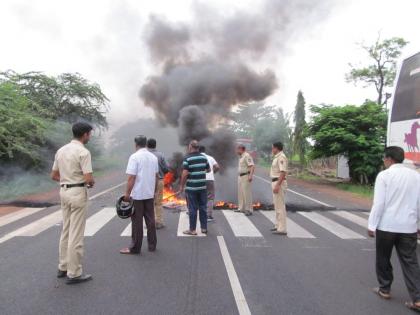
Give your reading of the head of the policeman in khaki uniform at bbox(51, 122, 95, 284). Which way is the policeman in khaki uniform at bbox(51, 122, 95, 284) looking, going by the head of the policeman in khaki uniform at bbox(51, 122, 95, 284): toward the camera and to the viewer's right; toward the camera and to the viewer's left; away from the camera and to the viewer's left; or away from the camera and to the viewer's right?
away from the camera and to the viewer's right

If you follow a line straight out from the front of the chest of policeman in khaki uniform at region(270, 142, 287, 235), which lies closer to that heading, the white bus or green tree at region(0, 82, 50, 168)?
the green tree

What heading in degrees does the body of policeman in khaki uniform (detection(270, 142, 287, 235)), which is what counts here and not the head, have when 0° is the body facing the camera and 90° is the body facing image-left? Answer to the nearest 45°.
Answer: approximately 90°

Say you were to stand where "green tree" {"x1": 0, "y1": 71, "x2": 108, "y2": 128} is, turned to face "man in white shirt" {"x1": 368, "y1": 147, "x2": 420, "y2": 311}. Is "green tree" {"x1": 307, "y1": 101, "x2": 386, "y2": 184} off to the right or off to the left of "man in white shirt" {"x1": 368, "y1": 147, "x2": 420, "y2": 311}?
left

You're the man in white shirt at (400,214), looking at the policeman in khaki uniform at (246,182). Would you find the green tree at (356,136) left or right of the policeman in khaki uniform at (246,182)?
right

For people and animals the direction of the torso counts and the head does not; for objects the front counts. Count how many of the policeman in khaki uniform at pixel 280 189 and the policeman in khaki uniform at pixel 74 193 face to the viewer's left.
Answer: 1
